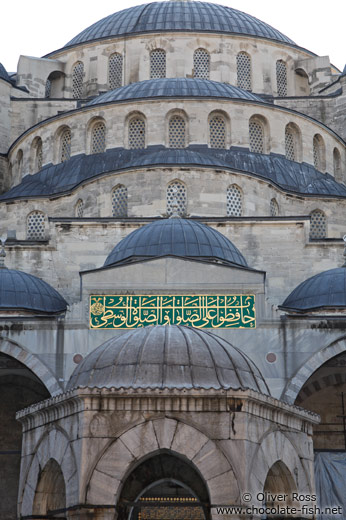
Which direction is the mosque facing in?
toward the camera
